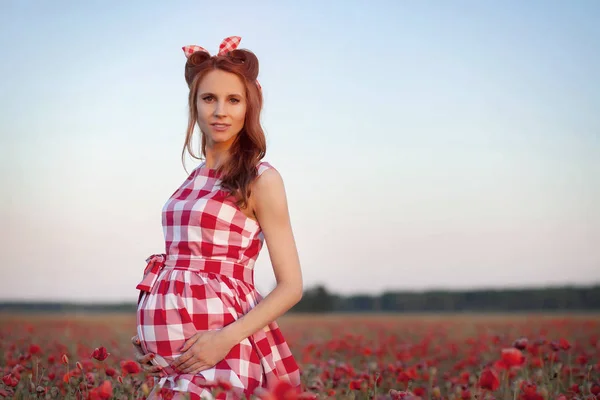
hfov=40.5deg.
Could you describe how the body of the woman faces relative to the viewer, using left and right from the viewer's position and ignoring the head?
facing the viewer and to the left of the viewer

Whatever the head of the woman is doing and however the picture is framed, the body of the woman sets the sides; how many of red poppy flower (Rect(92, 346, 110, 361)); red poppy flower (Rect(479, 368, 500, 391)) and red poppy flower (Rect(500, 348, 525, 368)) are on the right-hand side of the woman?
1
